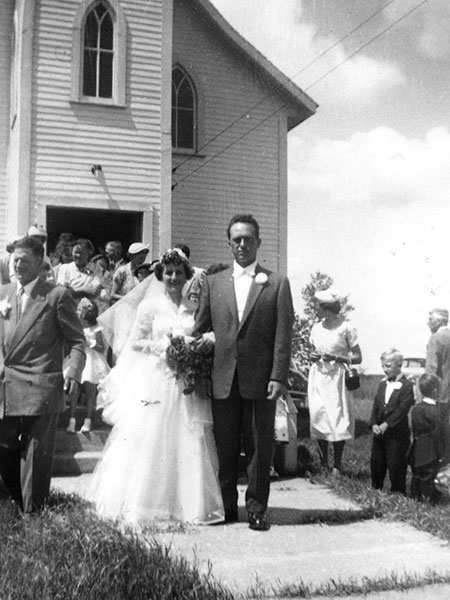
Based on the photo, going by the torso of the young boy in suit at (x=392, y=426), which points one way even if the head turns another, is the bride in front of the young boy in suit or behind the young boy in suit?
in front

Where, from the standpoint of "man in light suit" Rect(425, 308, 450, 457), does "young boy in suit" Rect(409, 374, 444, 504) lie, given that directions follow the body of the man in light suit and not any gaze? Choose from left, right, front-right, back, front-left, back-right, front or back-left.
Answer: left

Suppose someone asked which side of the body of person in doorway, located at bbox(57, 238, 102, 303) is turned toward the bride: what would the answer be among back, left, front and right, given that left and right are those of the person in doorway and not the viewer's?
front

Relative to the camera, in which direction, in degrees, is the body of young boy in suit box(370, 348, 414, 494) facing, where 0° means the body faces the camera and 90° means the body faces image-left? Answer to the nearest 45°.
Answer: approximately 45°
